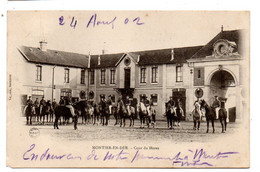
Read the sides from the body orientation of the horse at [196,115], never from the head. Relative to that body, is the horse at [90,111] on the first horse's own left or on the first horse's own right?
on the first horse's own right

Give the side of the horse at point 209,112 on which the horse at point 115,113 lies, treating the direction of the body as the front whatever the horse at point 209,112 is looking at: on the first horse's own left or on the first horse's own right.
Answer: on the first horse's own right

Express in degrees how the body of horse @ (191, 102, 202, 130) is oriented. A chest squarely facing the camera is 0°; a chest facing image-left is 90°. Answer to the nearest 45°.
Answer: approximately 0°

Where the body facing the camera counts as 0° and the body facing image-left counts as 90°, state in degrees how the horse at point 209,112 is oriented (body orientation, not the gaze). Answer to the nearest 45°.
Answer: approximately 45°
